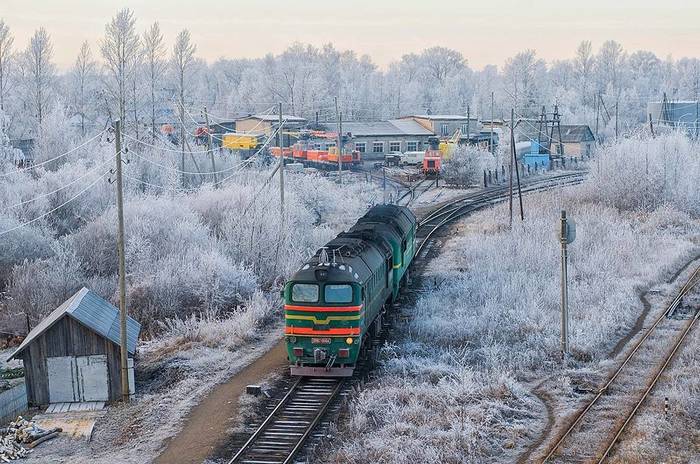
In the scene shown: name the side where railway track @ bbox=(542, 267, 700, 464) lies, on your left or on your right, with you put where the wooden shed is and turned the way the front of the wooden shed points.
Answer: on your left

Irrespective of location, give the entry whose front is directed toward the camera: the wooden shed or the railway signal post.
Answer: the wooden shed

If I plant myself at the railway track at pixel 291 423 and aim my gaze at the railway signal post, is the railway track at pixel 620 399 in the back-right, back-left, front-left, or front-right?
front-right

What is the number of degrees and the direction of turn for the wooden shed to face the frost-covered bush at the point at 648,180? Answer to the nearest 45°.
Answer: approximately 135° to its left

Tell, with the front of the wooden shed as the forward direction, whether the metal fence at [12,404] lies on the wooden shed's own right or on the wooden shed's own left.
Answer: on the wooden shed's own right

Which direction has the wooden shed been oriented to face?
toward the camera

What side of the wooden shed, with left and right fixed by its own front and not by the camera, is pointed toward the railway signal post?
left

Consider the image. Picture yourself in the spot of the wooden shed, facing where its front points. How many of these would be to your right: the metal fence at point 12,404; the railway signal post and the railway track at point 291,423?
1

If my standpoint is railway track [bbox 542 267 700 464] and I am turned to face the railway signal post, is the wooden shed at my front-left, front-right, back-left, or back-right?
front-left

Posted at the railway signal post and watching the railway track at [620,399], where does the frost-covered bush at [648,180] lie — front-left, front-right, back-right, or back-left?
back-left
